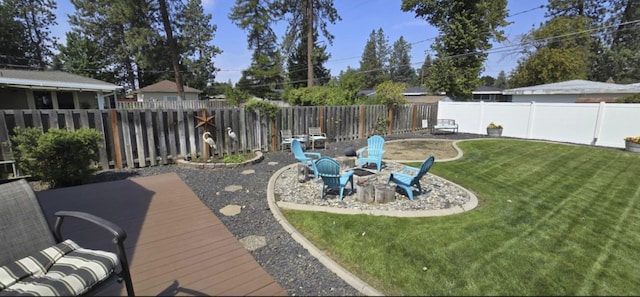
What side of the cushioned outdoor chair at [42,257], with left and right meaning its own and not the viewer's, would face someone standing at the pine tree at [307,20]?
left

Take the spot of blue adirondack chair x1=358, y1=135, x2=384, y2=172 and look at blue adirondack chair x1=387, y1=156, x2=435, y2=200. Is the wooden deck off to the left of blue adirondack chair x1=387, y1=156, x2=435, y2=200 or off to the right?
right

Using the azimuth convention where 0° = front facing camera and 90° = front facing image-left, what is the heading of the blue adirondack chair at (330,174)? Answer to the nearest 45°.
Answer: approximately 225°

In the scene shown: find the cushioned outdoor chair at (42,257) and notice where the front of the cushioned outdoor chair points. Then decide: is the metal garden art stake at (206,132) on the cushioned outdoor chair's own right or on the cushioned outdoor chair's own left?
on the cushioned outdoor chair's own left

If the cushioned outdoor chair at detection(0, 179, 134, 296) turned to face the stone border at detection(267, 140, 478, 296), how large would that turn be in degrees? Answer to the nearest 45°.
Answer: approximately 45° to its left

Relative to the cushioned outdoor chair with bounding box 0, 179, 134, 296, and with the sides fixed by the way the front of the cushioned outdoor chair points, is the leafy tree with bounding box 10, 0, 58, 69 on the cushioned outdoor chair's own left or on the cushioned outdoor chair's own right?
on the cushioned outdoor chair's own left

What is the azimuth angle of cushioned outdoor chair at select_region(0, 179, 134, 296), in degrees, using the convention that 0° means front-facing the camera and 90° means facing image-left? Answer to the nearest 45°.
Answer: approximately 315°
